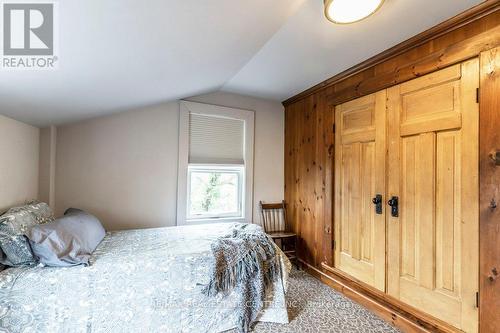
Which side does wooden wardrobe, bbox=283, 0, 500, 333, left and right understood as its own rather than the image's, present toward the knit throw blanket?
front

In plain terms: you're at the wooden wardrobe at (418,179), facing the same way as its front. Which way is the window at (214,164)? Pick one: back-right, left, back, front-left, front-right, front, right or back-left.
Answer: front-right

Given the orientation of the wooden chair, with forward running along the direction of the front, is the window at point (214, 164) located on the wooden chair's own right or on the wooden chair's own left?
on the wooden chair's own right

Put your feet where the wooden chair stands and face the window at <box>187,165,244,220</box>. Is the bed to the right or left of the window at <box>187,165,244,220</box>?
left

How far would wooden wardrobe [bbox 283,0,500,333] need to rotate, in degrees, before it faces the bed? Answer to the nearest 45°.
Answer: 0° — it already faces it

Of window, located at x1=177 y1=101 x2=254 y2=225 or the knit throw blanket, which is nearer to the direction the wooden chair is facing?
the knit throw blanket

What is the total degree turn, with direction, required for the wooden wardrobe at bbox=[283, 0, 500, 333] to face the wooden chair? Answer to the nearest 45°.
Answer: approximately 90° to its right
